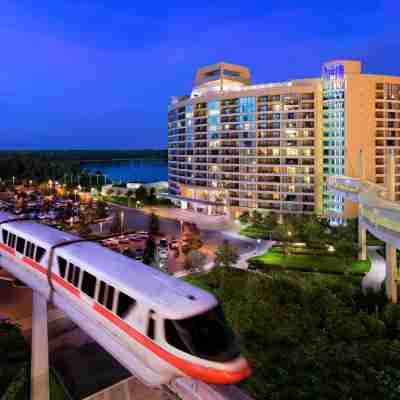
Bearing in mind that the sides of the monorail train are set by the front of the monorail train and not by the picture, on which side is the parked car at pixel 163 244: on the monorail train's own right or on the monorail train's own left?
on the monorail train's own left

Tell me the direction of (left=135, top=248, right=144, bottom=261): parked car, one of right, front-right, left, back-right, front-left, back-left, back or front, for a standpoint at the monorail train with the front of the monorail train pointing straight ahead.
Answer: back-left

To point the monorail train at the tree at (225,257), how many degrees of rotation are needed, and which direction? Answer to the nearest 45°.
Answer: approximately 135° to its left

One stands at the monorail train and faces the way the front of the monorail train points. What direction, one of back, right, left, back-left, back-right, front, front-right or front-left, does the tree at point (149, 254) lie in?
back-left

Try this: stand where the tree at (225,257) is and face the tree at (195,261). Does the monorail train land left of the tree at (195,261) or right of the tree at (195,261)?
left

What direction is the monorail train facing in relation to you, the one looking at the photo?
facing the viewer and to the right of the viewer

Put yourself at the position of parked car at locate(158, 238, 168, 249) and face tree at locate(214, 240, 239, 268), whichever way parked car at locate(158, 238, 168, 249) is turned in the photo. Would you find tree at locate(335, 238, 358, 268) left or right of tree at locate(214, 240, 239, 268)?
left

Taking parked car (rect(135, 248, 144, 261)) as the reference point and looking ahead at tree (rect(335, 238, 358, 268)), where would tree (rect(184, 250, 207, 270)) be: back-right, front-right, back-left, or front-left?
front-right

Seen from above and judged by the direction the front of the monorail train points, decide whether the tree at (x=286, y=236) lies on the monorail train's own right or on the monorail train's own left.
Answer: on the monorail train's own left

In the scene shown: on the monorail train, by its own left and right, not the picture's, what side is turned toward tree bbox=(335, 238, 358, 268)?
left
